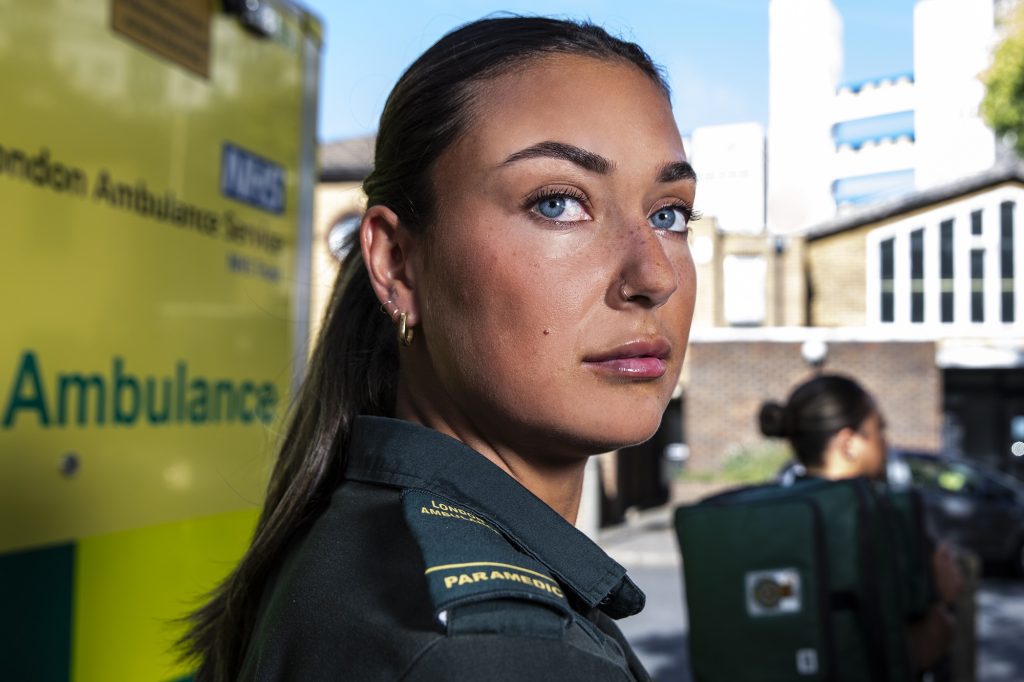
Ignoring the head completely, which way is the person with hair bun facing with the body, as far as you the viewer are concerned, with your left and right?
facing away from the viewer and to the right of the viewer

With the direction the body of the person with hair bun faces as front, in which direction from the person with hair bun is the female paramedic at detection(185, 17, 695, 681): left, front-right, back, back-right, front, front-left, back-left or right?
back-right

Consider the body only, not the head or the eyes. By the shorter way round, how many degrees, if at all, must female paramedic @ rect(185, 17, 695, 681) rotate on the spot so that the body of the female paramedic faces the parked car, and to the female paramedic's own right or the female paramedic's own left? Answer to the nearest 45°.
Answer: approximately 45° to the female paramedic's own left

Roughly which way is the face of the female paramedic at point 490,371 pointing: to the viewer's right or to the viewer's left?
to the viewer's right

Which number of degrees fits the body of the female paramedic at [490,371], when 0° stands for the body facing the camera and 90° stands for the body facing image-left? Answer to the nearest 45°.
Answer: approximately 270°
